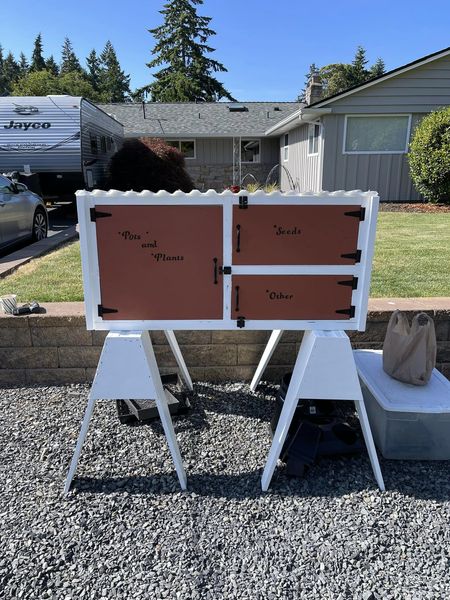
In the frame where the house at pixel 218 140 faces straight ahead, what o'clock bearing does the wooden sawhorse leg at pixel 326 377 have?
The wooden sawhorse leg is roughly at 12 o'clock from the house.

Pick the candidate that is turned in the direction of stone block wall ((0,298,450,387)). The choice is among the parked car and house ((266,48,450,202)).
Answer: the house

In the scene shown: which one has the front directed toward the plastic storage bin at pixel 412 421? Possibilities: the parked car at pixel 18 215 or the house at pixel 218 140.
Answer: the house

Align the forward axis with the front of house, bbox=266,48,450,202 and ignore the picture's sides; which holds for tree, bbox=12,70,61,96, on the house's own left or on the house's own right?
on the house's own right

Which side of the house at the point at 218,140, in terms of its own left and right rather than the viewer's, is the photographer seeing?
front

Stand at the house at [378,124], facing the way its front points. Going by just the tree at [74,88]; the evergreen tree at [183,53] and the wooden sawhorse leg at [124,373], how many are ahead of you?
1

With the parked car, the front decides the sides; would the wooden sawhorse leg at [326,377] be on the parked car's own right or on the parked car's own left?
on the parked car's own right

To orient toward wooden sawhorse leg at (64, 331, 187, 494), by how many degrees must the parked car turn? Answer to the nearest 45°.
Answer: approximately 135° to its right

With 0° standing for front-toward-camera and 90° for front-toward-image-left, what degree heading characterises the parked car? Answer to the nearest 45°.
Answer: approximately 225°

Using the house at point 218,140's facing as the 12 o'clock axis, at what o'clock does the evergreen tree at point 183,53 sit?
The evergreen tree is roughly at 6 o'clock from the house.

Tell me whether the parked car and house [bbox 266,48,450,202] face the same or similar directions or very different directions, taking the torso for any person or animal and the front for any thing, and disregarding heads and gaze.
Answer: very different directions

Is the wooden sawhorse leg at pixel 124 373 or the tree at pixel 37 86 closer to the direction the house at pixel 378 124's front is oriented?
the wooden sawhorse leg

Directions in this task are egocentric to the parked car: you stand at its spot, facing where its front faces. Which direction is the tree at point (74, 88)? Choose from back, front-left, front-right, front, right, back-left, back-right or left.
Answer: front-left

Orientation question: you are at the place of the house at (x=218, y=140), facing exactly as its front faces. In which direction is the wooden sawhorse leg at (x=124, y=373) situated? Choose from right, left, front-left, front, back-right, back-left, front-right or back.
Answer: front

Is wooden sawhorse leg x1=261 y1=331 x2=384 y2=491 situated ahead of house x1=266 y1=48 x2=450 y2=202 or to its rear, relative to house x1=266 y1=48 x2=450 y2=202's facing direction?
ahead

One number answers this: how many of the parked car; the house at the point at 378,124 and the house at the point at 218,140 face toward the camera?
2

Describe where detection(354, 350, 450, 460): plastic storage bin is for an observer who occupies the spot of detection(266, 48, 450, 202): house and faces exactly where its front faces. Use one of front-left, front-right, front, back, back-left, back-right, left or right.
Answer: front
